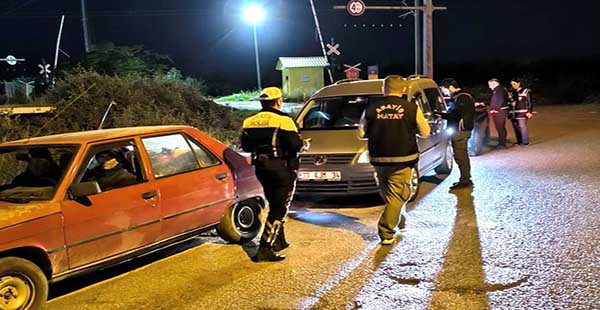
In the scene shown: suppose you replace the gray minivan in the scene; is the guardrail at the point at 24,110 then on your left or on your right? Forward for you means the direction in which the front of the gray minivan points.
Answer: on your right

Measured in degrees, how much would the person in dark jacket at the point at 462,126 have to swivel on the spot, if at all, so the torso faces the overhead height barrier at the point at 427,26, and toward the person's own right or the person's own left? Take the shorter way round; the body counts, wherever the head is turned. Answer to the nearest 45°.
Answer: approximately 90° to the person's own right

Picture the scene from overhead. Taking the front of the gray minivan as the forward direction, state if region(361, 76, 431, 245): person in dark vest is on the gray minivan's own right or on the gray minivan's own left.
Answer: on the gray minivan's own left

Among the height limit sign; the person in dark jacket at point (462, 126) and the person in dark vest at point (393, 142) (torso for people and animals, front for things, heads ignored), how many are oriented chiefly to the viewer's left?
1

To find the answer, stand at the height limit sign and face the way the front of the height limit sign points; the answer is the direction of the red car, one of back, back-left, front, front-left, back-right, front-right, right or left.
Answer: front

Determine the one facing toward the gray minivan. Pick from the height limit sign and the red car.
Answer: the height limit sign

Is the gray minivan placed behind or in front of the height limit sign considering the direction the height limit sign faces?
in front

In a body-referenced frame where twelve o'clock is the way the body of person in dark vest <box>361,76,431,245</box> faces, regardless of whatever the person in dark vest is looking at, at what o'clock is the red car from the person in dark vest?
The red car is roughly at 8 o'clock from the person in dark vest.

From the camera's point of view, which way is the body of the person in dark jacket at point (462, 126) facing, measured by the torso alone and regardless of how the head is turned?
to the viewer's left

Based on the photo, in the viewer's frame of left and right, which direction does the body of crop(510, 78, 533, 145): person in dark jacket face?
facing the viewer and to the left of the viewer

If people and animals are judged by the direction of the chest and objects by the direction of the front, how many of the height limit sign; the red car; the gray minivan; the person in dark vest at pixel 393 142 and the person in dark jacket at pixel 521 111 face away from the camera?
1

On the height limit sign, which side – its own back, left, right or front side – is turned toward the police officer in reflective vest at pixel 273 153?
front

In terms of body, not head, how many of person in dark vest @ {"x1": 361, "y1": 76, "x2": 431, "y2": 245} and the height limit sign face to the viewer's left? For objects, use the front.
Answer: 0

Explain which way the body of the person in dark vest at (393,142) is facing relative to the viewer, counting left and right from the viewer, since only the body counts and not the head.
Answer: facing away from the viewer

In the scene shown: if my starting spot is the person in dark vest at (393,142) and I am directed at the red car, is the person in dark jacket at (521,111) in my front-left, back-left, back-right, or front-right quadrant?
back-right

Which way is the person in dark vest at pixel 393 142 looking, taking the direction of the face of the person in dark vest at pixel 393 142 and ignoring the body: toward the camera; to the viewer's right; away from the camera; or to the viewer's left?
away from the camera

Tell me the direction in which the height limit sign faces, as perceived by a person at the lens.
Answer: facing the viewer

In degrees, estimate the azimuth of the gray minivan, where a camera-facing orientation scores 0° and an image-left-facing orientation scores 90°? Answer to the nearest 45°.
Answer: approximately 45°
